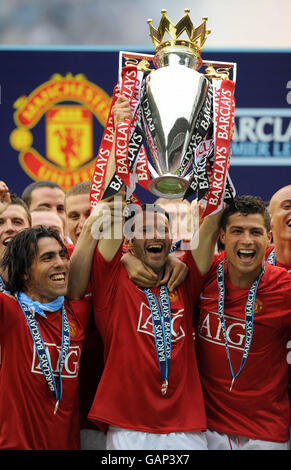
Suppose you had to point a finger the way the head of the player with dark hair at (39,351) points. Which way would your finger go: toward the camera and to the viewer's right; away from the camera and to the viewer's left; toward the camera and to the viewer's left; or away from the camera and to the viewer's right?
toward the camera and to the viewer's right

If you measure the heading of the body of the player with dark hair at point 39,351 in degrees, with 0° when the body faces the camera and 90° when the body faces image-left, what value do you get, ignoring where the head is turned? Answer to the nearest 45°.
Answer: approximately 315°
